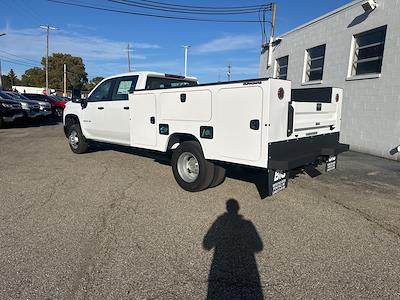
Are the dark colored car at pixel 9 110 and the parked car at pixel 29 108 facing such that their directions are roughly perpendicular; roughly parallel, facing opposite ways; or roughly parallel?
roughly parallel

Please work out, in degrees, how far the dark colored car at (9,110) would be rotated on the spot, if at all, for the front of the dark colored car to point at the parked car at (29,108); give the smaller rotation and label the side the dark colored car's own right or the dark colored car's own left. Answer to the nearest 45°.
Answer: approximately 90° to the dark colored car's own left

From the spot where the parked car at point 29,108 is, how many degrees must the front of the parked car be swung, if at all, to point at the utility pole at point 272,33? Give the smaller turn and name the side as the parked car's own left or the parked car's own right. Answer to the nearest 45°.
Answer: approximately 45° to the parked car's own left

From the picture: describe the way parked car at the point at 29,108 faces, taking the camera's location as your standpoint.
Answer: facing the viewer and to the right of the viewer

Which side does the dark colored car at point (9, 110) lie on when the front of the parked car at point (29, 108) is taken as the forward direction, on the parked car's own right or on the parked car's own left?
on the parked car's own right

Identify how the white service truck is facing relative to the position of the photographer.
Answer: facing away from the viewer and to the left of the viewer

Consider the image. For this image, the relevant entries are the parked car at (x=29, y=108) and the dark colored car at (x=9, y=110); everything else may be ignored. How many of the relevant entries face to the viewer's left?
0

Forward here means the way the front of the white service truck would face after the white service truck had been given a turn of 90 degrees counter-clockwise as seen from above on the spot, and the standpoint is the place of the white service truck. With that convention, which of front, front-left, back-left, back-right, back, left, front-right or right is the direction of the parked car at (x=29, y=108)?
right
